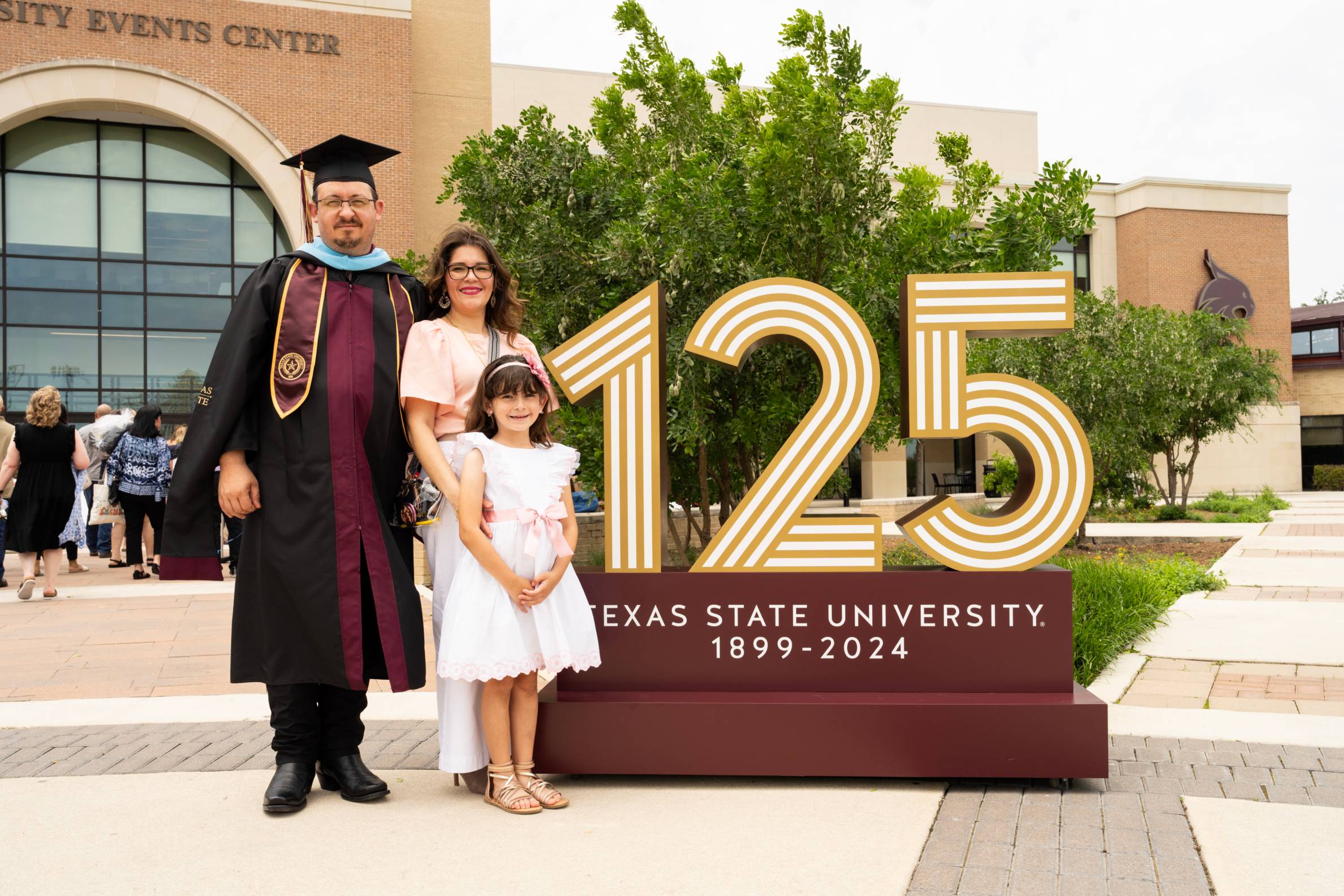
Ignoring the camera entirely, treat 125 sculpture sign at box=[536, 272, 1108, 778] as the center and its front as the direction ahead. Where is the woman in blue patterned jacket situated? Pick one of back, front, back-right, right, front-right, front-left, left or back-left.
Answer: back-right

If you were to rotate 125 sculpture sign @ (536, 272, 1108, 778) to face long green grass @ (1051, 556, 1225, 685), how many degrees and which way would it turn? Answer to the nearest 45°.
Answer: approximately 135° to its left

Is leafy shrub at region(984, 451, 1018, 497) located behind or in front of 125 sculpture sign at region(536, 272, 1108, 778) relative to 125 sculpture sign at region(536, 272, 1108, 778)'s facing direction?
behind

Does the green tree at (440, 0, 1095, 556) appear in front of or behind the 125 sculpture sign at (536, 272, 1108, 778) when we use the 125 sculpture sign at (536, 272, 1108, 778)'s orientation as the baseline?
behind

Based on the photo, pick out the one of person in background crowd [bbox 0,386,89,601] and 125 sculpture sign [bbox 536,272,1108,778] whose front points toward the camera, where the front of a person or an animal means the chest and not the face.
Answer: the 125 sculpture sign

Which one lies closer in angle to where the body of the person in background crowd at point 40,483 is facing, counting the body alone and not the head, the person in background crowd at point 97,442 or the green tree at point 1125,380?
the person in background crowd

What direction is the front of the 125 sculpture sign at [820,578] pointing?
toward the camera

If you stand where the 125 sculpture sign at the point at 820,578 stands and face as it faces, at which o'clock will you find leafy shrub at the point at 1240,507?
The leafy shrub is roughly at 7 o'clock from the 125 sculpture sign.

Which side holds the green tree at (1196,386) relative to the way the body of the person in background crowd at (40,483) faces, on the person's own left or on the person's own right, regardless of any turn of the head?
on the person's own right

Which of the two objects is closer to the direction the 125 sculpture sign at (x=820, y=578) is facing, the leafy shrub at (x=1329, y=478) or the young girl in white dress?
the young girl in white dress

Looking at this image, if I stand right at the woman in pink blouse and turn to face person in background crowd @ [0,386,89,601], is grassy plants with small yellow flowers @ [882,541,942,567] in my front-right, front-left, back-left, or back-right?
front-right

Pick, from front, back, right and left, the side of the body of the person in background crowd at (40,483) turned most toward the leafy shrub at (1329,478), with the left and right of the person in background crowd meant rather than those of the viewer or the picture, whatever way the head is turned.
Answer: right

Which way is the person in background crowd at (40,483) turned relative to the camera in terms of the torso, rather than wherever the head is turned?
away from the camera

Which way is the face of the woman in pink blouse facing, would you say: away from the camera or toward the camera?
toward the camera
